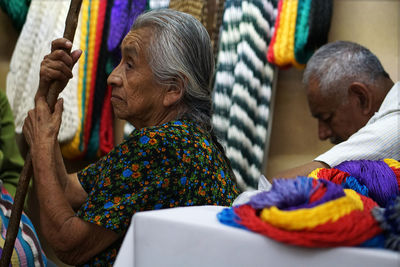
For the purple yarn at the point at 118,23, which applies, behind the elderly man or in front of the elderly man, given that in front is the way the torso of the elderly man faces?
in front

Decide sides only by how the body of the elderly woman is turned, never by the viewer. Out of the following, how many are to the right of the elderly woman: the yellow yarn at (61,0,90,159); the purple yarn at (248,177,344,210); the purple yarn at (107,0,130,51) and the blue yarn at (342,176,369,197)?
2

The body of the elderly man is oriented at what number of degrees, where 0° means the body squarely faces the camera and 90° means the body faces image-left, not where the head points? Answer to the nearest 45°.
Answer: approximately 90°

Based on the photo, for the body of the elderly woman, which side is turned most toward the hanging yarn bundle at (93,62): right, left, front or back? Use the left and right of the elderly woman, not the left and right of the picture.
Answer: right

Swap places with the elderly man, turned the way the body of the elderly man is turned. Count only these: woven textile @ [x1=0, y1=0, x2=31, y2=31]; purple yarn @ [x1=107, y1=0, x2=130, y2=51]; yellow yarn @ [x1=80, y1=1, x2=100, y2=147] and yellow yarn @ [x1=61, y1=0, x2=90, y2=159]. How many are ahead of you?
4

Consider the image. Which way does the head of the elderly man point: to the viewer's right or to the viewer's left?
to the viewer's left

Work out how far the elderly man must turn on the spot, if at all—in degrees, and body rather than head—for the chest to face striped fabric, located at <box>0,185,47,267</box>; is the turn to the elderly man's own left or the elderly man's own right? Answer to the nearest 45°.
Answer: approximately 45° to the elderly man's own left

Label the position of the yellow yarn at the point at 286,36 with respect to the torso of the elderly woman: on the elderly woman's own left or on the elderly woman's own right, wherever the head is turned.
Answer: on the elderly woman's own right

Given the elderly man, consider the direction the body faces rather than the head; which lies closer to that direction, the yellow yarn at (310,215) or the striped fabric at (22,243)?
the striped fabric

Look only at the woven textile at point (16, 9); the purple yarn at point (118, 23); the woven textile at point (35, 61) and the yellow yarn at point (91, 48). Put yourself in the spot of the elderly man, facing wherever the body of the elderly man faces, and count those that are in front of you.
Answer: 4

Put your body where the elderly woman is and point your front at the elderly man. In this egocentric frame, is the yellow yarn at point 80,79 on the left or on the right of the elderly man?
left

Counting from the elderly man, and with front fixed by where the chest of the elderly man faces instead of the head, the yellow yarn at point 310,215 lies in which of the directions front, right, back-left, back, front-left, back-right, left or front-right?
left

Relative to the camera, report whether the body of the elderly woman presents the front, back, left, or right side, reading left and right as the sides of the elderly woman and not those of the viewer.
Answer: left

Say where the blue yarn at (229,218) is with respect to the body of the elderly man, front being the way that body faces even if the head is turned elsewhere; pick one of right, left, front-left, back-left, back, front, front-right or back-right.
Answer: left
